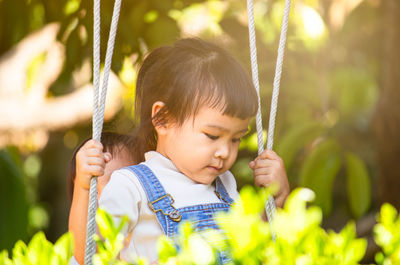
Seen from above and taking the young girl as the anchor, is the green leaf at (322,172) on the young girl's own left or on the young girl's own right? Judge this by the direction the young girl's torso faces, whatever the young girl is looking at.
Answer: on the young girl's own left

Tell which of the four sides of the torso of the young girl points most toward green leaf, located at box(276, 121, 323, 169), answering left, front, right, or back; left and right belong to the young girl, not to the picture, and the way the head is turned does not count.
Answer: left

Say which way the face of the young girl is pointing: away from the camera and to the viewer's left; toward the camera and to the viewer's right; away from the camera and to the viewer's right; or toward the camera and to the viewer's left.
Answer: toward the camera and to the viewer's right

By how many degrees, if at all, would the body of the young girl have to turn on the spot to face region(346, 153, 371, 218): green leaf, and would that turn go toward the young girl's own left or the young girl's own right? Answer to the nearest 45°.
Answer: approximately 90° to the young girl's own left

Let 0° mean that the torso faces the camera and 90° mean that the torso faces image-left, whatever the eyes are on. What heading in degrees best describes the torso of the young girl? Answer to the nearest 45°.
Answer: approximately 315°
